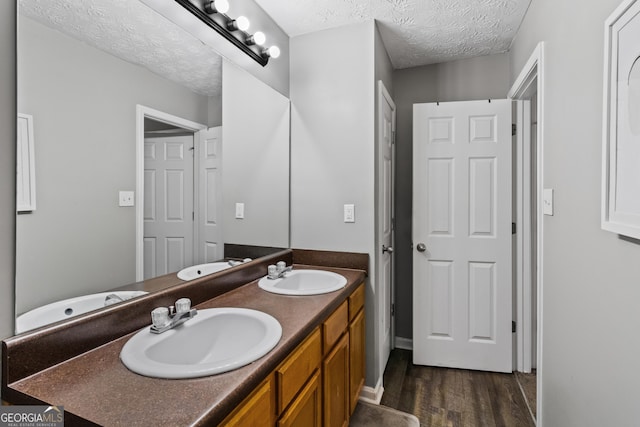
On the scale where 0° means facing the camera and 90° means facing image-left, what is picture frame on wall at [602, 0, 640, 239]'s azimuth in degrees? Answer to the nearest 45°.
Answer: approximately 45°

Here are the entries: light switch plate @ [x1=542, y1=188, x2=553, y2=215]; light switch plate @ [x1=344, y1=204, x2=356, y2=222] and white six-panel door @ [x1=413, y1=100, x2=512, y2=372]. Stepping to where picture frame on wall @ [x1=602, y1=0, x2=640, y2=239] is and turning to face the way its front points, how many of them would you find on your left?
0

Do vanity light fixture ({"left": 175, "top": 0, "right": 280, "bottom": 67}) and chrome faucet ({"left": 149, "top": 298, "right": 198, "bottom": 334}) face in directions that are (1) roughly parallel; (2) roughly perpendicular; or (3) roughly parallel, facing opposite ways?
roughly parallel

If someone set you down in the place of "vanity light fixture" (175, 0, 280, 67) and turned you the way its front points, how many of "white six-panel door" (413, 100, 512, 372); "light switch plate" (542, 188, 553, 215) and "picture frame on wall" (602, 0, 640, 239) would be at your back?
0

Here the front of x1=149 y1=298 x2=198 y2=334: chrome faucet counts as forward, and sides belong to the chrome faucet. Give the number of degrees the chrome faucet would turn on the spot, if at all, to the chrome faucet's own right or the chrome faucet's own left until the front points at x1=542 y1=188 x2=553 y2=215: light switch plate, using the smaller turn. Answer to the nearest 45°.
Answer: approximately 45° to the chrome faucet's own left

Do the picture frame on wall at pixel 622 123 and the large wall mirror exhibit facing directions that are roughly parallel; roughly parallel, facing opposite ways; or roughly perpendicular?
roughly parallel, facing opposite ways

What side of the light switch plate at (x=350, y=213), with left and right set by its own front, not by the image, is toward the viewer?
front

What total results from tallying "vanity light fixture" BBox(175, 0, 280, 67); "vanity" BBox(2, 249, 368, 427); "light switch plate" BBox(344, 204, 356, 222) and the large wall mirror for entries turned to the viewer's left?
0

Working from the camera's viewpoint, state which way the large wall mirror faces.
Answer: facing the viewer and to the right of the viewer

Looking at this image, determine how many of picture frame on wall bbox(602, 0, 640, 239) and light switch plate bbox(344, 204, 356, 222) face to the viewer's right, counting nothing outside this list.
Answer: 0

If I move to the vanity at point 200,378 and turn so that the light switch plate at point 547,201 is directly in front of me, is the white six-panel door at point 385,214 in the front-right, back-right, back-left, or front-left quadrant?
front-left

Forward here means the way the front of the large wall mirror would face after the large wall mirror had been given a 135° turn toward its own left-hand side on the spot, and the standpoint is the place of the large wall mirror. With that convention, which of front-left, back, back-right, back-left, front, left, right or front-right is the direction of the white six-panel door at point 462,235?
right

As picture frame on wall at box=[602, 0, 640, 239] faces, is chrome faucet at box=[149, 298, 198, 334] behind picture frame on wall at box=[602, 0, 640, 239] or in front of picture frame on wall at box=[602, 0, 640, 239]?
in front
